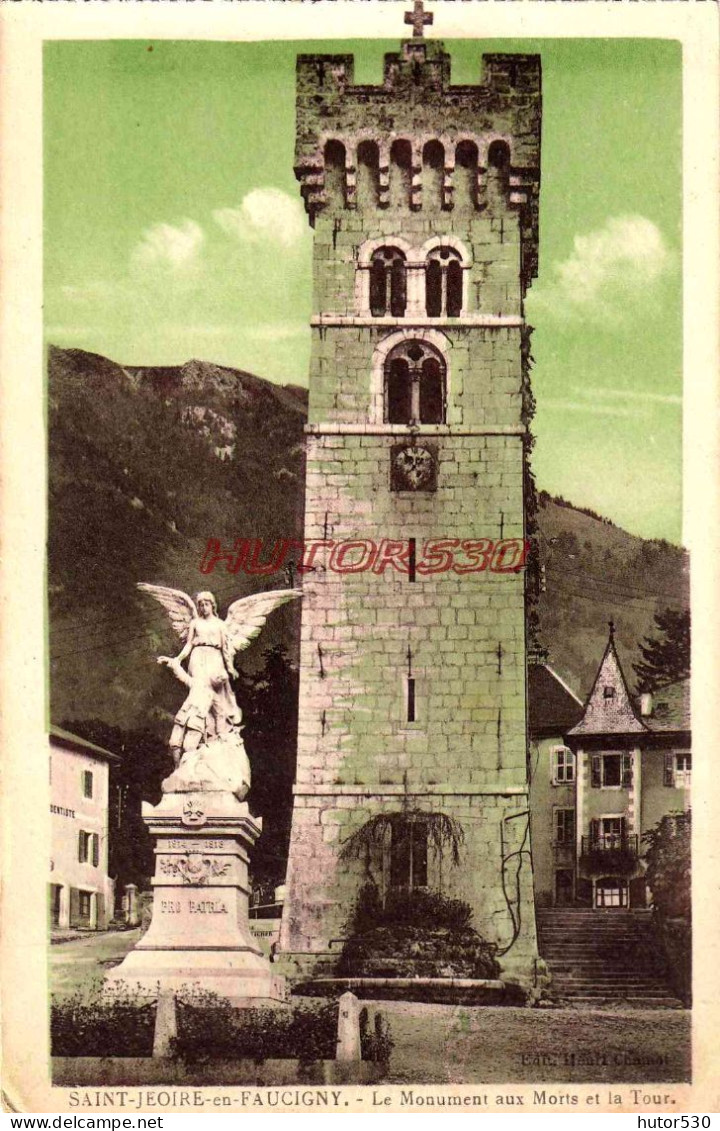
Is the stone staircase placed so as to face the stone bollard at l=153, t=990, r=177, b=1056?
no

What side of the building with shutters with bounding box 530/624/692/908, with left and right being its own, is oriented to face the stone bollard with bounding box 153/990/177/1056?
front

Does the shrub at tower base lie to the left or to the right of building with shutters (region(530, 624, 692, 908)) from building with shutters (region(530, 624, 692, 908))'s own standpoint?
on its right

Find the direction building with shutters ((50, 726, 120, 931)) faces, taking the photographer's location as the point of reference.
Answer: facing the viewer and to the right of the viewer

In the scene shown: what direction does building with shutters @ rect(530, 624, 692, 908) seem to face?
toward the camera

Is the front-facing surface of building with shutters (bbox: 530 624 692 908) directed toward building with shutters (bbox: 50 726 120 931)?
no

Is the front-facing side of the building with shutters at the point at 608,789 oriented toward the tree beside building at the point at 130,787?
no

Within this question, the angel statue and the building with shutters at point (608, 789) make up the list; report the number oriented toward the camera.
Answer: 2

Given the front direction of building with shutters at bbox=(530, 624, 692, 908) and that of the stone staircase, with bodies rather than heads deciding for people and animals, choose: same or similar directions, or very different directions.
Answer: same or similar directions

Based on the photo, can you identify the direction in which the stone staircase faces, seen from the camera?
facing the viewer

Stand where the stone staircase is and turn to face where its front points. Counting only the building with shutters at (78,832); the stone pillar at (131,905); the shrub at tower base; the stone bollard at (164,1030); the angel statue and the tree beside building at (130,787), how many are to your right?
6

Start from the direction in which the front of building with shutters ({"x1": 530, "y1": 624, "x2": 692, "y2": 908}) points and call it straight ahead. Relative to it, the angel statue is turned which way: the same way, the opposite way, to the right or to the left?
the same way
